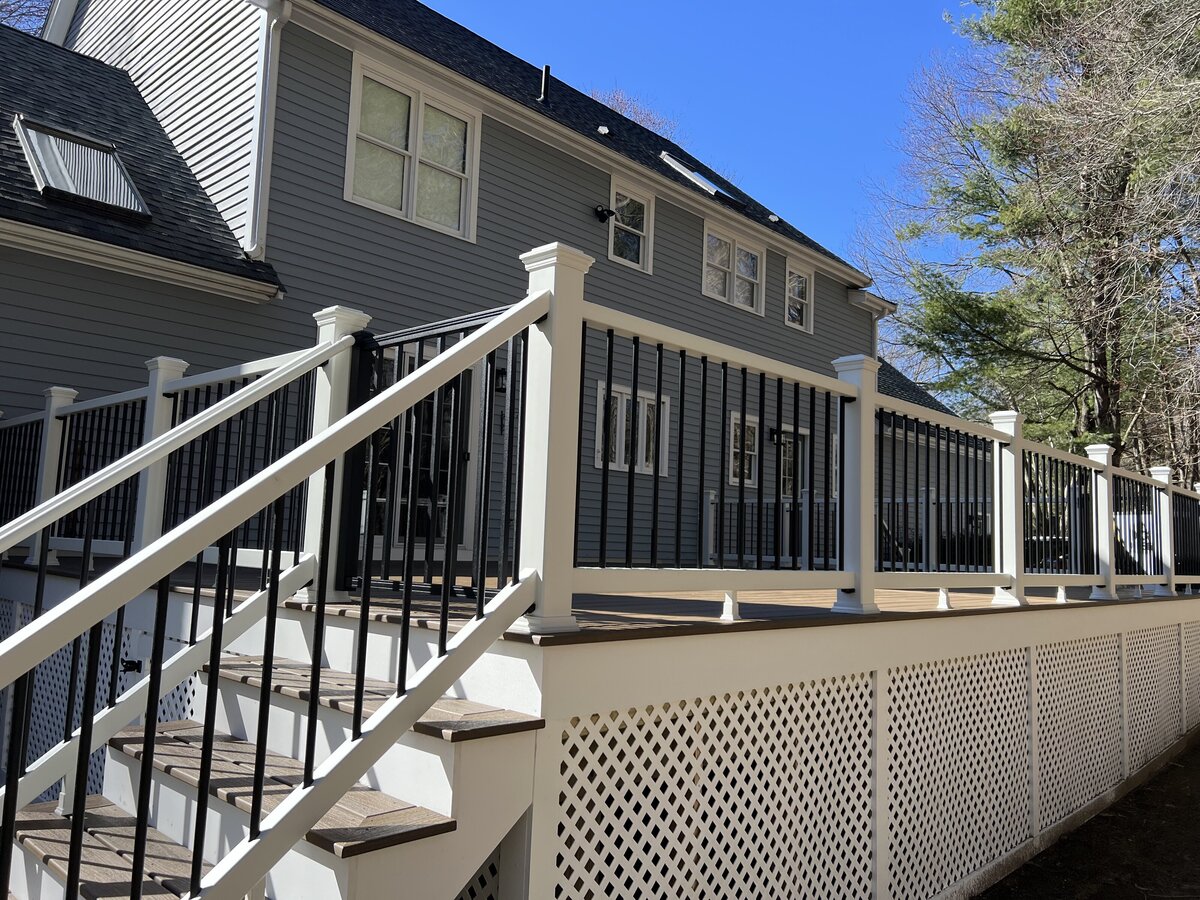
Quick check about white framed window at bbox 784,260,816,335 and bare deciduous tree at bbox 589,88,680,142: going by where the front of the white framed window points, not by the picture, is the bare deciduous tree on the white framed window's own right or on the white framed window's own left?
on the white framed window's own right

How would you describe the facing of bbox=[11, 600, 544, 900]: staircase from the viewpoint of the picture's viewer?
facing the viewer and to the left of the viewer

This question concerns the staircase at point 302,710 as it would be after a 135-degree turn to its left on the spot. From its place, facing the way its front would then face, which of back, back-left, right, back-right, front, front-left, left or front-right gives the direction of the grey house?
left

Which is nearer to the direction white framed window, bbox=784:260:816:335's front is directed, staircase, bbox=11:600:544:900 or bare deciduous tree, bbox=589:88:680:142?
the staircase

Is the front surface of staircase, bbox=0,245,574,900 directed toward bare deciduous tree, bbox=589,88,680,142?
no

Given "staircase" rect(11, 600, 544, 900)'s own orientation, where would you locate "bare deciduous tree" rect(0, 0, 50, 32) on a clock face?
The bare deciduous tree is roughly at 4 o'clock from the staircase.

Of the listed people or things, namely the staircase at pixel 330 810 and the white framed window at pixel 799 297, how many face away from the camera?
0

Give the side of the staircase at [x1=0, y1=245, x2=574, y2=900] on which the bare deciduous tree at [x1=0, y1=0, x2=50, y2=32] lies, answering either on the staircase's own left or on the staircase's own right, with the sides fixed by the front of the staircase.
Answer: on the staircase's own right

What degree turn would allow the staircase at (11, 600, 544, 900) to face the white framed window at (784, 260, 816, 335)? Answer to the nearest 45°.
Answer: approximately 180°

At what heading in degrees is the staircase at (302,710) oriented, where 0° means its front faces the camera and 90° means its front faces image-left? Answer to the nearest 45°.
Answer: approximately 45°
